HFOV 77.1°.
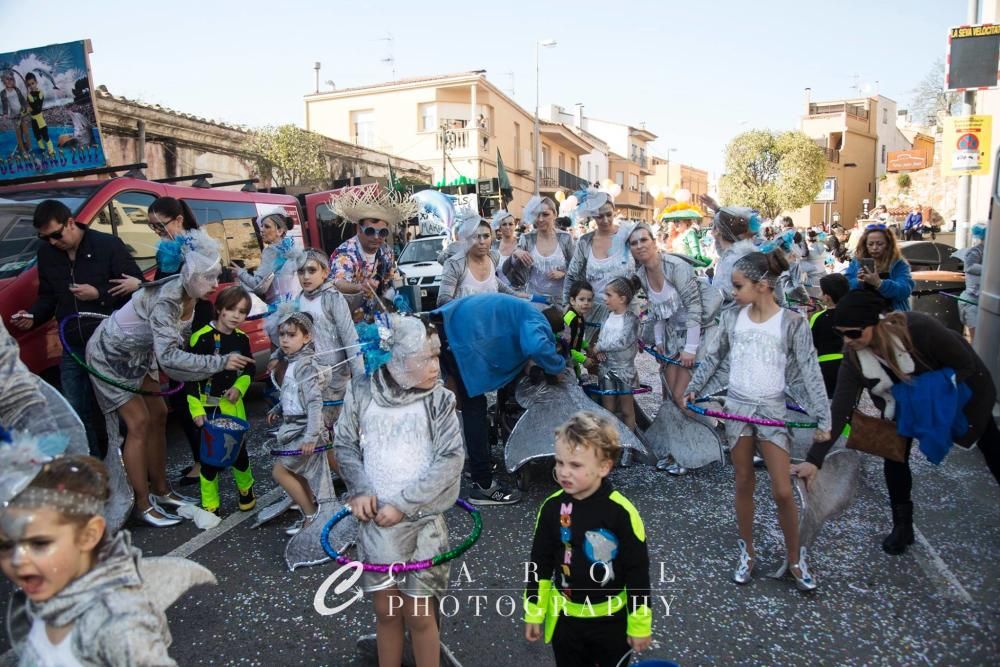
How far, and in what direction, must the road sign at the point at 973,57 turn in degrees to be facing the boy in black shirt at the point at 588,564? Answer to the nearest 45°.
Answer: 0° — it already faces them

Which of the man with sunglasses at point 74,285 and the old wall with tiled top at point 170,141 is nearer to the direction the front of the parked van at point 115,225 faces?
the man with sunglasses

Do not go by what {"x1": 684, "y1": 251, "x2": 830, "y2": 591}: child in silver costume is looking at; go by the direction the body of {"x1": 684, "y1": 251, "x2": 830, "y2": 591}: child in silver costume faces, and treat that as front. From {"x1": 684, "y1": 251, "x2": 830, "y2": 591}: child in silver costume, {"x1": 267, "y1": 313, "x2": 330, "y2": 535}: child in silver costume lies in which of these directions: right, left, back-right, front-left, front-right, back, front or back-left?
right

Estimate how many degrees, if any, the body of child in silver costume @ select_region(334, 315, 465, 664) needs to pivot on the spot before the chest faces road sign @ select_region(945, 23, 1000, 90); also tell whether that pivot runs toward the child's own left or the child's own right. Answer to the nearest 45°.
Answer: approximately 135° to the child's own left
